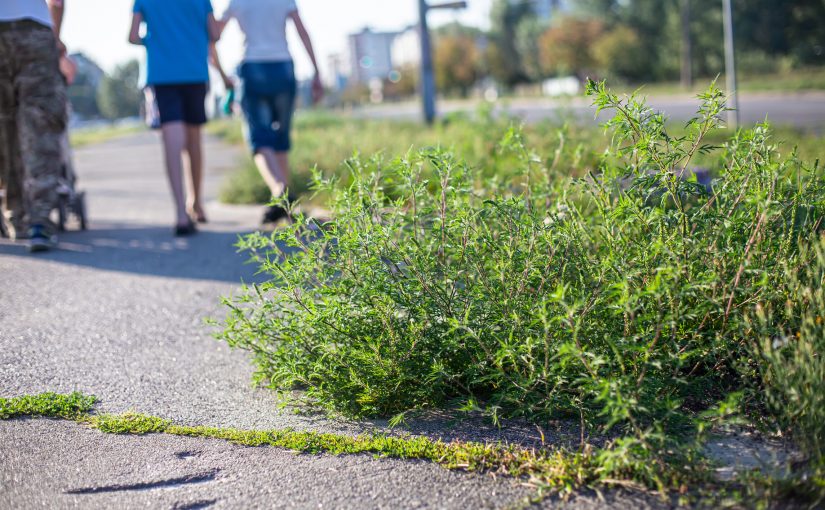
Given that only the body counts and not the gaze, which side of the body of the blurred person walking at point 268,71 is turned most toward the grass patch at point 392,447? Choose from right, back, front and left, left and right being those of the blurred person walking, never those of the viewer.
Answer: back

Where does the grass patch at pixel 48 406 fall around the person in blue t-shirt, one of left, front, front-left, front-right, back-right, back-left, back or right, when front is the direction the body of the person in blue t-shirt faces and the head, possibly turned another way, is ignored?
back

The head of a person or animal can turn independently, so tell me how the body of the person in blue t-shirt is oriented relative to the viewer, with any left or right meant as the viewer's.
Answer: facing away from the viewer

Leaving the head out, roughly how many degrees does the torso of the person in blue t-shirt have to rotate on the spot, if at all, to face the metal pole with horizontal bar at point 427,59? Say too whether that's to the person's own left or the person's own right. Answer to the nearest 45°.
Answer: approximately 45° to the person's own right

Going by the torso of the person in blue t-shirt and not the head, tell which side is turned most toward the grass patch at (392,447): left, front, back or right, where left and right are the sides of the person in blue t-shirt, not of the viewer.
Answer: back

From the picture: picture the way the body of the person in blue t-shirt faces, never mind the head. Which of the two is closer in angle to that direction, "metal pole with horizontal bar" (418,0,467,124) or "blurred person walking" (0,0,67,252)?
the metal pole with horizontal bar

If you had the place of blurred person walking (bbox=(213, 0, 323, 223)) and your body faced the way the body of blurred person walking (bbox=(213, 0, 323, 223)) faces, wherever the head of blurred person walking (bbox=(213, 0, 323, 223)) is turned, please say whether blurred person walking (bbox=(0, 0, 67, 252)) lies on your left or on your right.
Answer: on your left

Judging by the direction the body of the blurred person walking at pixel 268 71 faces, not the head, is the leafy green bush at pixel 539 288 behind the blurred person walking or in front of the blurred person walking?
behind

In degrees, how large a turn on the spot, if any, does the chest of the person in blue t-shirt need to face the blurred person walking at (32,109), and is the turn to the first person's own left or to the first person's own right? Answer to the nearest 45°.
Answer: approximately 135° to the first person's own left

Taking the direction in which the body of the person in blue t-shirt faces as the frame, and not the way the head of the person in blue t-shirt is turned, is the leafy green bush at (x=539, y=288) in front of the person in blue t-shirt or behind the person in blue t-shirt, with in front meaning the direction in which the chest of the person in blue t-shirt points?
behind

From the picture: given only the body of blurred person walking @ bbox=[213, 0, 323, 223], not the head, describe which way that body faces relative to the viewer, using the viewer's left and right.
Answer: facing away from the viewer

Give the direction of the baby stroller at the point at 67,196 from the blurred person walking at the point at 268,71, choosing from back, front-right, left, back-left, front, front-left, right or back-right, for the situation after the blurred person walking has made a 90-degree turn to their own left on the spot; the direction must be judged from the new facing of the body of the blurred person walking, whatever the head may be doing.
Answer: front

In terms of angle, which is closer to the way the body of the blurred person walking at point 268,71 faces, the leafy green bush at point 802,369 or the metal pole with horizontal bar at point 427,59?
the metal pole with horizontal bar

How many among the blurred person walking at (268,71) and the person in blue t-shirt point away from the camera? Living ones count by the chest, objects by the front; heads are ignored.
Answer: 2
